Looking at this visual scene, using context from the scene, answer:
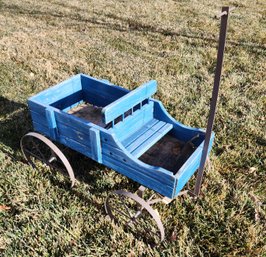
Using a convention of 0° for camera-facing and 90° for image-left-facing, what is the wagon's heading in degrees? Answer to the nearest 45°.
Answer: approximately 315°

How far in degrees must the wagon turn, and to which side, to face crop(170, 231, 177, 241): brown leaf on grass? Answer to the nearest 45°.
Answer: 0° — it already faces it
